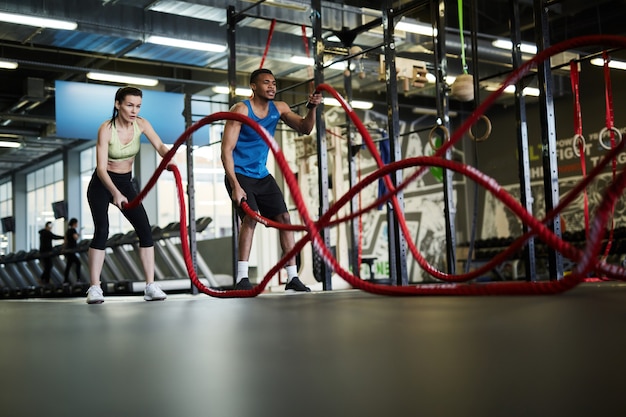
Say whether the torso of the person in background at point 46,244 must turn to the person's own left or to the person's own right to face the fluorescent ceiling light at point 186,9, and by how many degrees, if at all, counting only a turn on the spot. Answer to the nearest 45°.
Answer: approximately 90° to the person's own right

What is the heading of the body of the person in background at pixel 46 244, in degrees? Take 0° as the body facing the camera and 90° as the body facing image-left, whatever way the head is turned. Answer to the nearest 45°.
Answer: approximately 270°

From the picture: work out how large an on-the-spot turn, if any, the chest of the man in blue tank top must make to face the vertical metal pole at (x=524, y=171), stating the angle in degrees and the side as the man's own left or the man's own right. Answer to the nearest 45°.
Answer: approximately 45° to the man's own left

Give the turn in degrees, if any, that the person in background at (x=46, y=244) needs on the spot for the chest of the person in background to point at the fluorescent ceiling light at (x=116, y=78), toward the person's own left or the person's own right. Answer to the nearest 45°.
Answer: approximately 90° to the person's own right

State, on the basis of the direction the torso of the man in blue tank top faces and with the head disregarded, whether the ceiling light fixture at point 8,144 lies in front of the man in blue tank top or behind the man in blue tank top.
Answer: behind

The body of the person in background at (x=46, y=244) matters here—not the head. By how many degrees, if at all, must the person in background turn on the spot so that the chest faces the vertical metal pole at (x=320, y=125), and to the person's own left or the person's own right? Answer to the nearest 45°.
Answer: approximately 90° to the person's own right
